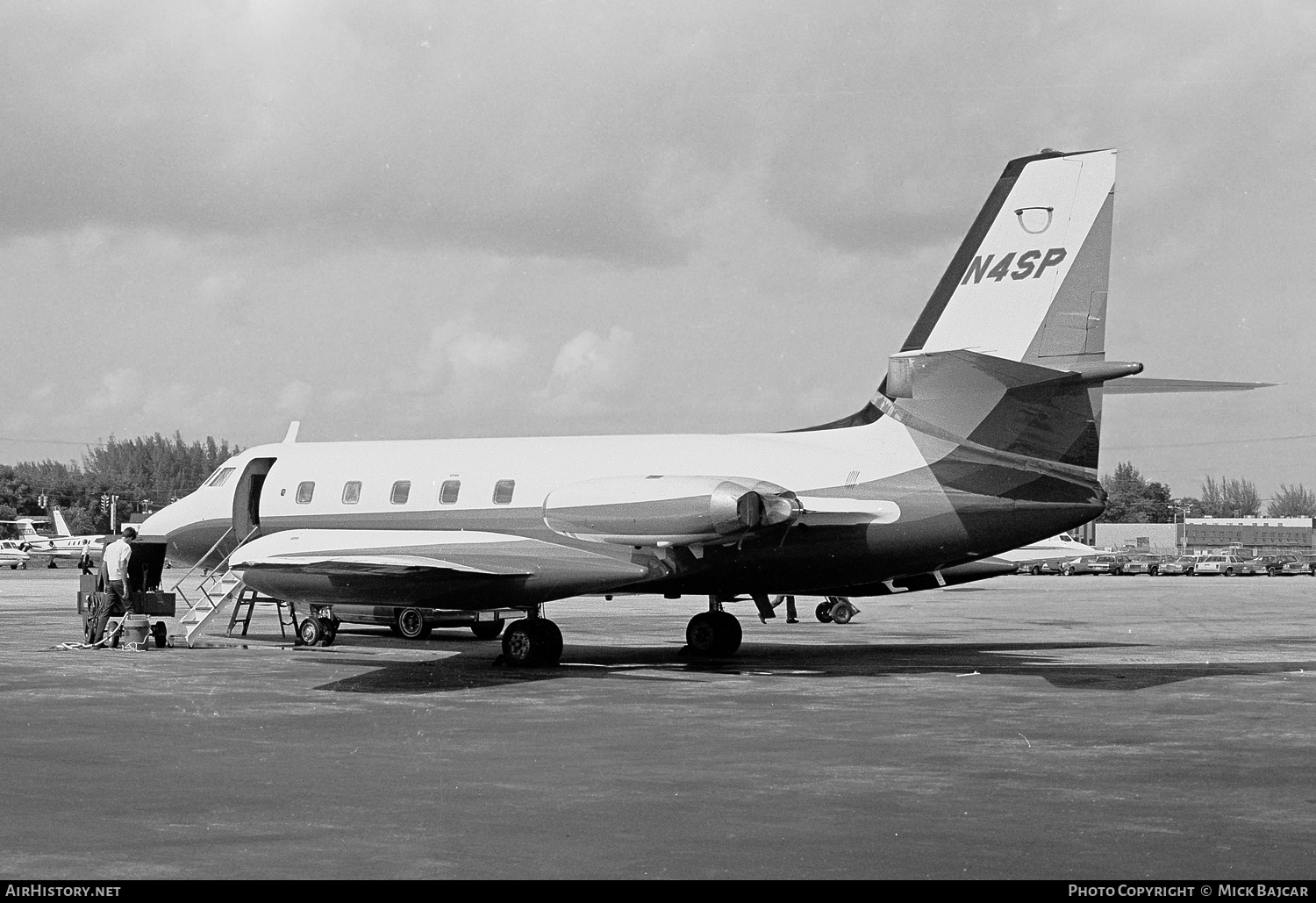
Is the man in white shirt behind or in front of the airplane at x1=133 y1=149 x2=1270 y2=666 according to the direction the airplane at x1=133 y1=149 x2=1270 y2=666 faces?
in front

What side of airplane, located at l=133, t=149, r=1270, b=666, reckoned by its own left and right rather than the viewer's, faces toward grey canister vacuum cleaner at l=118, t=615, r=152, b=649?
front
